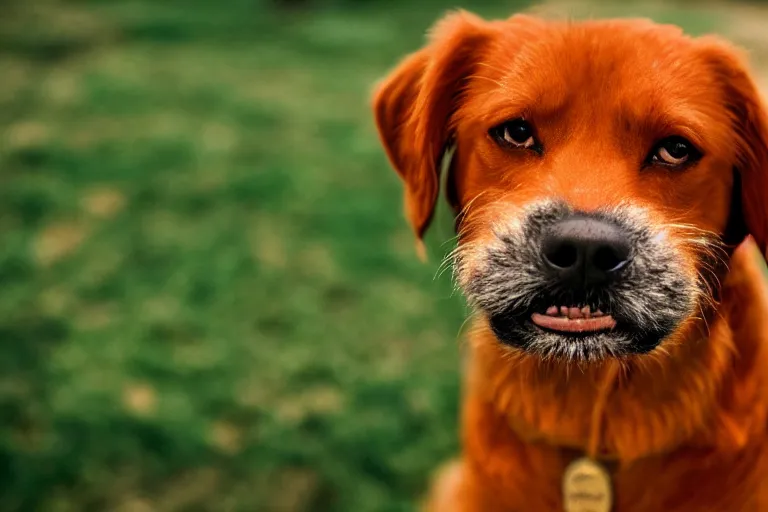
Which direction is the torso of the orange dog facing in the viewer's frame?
toward the camera
